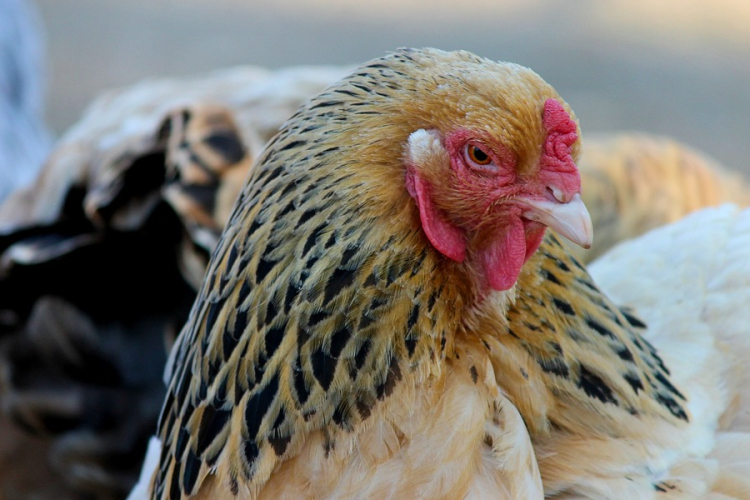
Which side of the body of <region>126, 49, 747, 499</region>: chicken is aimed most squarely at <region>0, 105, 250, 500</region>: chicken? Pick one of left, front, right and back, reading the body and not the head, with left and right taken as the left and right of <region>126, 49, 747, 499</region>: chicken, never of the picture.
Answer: back

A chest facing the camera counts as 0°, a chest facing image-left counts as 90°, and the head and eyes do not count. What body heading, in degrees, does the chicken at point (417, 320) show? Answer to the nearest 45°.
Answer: approximately 315°

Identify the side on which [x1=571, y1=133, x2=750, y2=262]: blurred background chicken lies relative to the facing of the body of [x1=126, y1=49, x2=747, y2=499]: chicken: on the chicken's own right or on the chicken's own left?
on the chicken's own left

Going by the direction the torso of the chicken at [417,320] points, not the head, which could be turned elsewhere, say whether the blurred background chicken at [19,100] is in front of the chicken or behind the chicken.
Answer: behind
